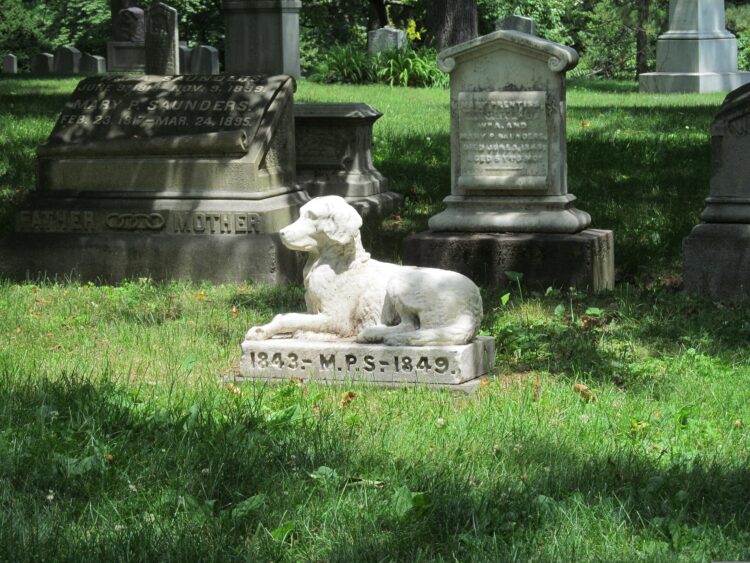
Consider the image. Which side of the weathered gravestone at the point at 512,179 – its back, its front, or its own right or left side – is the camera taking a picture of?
front

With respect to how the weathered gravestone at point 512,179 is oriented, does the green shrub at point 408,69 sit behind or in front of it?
behind

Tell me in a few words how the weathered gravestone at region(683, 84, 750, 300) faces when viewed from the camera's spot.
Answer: facing the viewer

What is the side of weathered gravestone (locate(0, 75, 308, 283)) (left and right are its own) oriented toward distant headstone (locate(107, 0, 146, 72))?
back

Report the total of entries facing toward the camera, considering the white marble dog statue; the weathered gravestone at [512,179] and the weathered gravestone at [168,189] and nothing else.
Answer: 2

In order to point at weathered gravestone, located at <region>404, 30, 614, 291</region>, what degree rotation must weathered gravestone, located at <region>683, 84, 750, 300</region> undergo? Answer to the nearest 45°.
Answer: approximately 90° to its right

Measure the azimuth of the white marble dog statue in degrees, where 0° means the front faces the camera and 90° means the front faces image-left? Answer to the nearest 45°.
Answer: approximately 90°

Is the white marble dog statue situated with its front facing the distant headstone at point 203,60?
no

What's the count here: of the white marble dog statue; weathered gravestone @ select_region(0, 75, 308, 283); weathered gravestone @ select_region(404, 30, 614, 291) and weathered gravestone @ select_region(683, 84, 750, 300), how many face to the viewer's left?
1

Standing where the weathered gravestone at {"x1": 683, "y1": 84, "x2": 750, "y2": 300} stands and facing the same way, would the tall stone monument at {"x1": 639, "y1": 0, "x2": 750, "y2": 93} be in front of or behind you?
behind

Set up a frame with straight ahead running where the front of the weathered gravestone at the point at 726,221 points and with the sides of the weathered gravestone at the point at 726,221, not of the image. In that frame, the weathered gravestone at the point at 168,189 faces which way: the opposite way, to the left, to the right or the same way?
the same way

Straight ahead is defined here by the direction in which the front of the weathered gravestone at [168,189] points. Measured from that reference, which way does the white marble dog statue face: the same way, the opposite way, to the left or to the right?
to the right

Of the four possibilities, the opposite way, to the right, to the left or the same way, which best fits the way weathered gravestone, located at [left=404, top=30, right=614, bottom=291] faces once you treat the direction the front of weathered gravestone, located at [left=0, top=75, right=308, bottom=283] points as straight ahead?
the same way

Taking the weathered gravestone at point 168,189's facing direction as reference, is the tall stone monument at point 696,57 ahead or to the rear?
to the rear

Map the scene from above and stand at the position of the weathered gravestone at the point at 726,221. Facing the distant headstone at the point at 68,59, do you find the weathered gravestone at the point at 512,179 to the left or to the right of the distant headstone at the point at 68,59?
left
